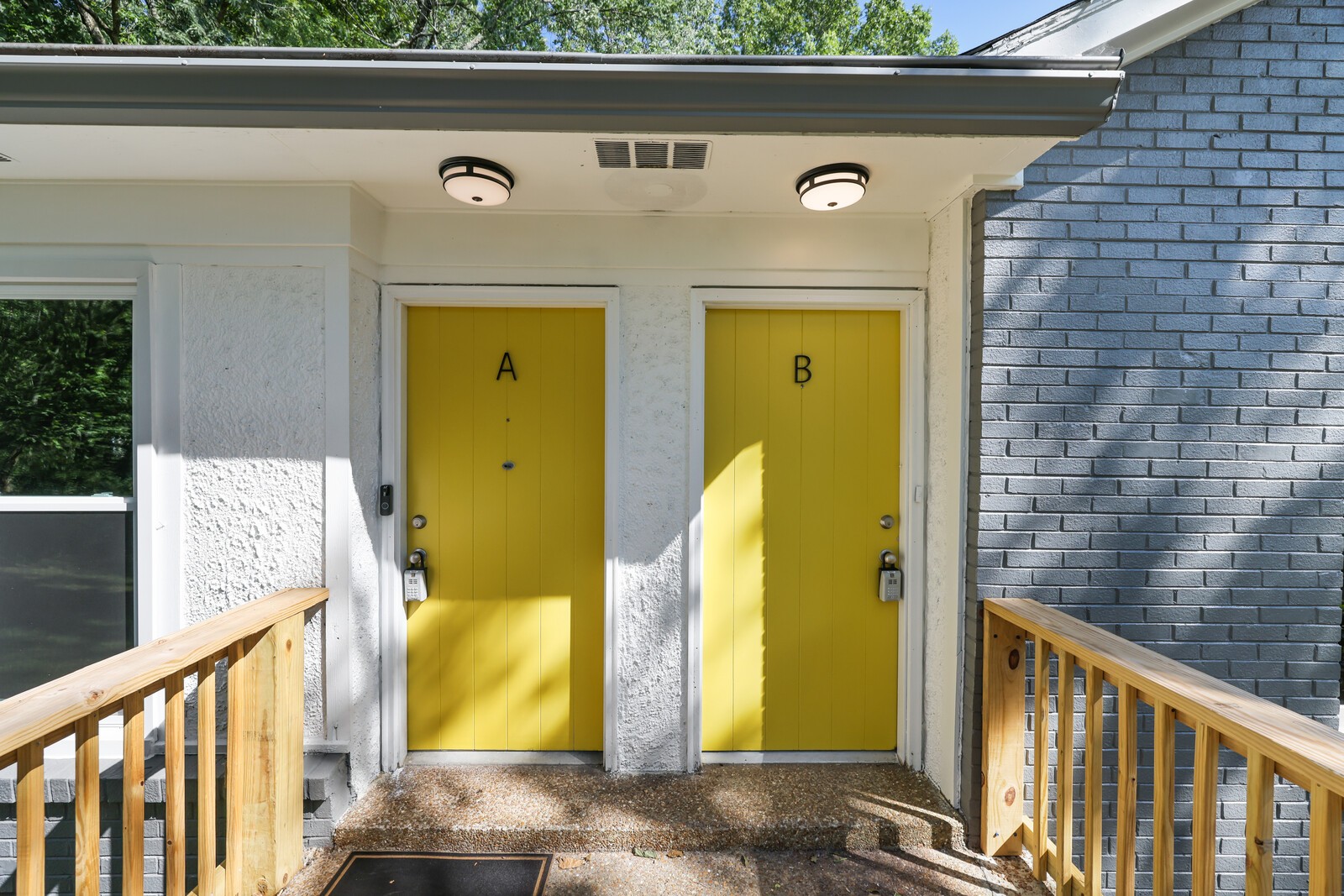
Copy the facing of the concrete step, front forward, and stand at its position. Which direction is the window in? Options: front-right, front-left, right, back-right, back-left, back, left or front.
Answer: right

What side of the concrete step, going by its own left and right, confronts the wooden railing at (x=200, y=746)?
right

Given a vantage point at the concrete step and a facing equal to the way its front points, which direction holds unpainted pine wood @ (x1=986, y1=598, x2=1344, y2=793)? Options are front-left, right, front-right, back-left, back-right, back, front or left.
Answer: front-left

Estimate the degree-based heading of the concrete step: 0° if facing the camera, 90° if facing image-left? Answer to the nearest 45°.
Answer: approximately 0°

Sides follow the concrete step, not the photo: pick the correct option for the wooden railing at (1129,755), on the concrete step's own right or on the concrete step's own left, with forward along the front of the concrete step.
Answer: on the concrete step's own left

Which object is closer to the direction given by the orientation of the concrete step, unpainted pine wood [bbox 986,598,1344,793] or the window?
the unpainted pine wood
